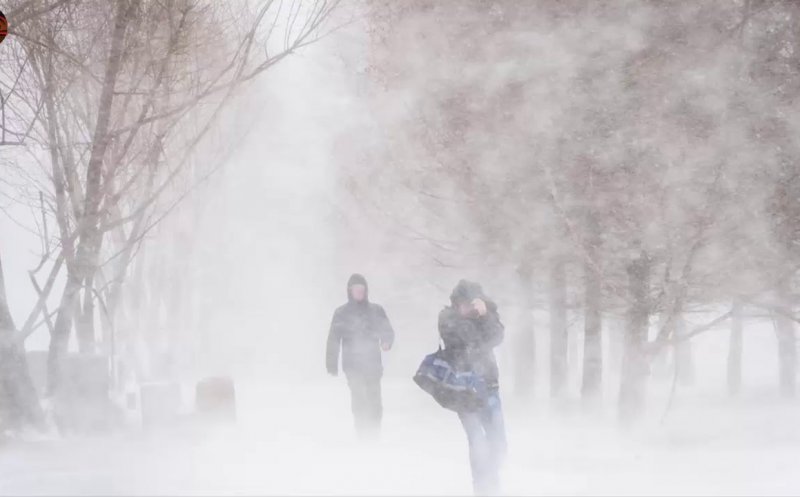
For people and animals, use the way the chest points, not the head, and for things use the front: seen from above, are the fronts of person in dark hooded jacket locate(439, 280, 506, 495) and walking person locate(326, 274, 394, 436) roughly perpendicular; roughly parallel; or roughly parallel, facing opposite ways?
roughly parallel

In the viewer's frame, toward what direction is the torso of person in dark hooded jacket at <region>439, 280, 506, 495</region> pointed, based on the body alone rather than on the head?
toward the camera

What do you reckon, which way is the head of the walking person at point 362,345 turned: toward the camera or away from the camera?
toward the camera

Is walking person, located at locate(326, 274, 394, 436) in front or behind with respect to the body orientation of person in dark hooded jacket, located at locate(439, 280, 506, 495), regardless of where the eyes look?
behind

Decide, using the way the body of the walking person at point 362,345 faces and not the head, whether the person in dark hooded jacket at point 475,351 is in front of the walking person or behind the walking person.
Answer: in front

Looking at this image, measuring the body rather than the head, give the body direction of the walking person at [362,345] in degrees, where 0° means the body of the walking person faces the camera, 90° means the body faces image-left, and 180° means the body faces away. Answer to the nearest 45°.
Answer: approximately 0°

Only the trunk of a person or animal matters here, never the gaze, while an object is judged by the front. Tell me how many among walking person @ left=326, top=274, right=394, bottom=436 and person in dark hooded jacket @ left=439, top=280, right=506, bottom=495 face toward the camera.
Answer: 2
